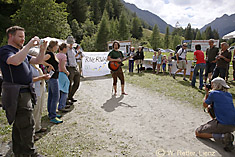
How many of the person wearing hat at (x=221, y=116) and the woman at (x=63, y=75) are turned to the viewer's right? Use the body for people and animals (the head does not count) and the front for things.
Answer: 1

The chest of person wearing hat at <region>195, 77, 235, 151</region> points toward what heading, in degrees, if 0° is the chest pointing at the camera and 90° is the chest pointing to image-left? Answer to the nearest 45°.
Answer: approximately 135°

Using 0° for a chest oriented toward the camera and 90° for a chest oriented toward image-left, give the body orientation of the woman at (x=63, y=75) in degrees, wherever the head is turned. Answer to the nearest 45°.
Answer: approximately 270°
